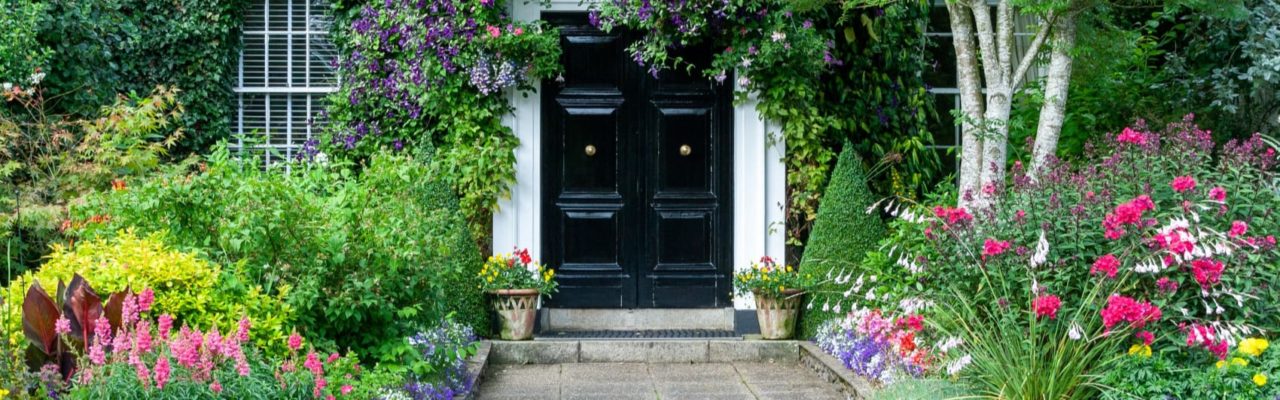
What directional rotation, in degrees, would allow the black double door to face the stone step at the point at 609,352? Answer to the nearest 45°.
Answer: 0° — it already faces it

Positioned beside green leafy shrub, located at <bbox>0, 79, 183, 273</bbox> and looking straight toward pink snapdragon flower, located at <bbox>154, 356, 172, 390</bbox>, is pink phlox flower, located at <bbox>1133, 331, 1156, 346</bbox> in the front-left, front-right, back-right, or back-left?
front-left

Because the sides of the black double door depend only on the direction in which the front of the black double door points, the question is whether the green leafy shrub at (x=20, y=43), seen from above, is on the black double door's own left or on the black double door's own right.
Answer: on the black double door's own right

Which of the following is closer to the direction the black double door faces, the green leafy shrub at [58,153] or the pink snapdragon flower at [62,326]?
the pink snapdragon flower

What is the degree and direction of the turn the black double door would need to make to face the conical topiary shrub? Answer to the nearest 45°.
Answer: approximately 45° to its left

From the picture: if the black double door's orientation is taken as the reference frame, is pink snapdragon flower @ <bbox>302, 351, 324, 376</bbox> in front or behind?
in front

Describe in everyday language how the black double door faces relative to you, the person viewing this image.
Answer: facing the viewer

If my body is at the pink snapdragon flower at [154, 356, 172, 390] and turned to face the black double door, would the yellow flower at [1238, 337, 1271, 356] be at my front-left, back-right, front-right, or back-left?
front-right

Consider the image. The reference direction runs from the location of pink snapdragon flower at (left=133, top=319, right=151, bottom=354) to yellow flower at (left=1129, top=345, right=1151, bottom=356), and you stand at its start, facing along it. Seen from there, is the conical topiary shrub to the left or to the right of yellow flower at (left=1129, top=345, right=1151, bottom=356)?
left
